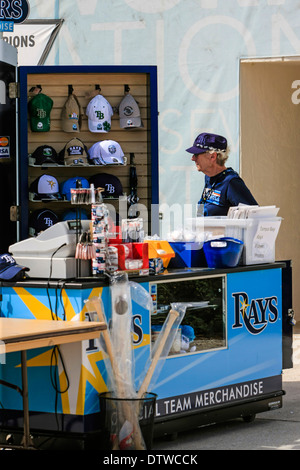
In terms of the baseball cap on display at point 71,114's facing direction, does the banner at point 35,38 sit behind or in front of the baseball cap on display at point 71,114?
behind

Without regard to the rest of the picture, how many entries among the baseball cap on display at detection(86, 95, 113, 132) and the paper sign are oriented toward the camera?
2

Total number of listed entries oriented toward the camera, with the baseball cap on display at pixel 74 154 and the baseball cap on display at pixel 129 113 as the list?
2

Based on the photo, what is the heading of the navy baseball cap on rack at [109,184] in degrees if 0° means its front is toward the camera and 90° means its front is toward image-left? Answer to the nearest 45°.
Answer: approximately 315°

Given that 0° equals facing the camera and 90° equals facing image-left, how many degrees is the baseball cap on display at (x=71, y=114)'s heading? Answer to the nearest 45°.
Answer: approximately 0°

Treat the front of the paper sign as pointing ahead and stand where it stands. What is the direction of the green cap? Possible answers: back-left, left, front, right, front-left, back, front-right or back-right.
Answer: back-right

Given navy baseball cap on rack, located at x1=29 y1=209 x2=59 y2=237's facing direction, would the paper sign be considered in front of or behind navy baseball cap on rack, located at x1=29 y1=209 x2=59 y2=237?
in front

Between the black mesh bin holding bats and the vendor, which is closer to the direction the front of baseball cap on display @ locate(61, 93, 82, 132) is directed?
the black mesh bin holding bats

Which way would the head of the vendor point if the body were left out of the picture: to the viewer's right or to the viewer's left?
to the viewer's left

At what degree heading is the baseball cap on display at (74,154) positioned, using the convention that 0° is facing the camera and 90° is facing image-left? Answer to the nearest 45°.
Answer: approximately 0°
